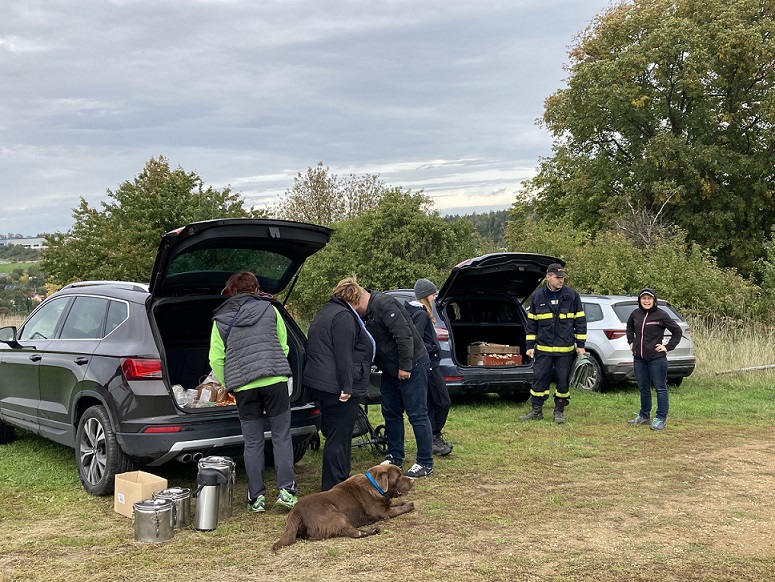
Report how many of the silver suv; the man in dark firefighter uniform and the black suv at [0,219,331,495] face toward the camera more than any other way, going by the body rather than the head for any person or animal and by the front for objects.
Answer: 1

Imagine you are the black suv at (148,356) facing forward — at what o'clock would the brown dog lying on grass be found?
The brown dog lying on grass is roughly at 6 o'clock from the black suv.

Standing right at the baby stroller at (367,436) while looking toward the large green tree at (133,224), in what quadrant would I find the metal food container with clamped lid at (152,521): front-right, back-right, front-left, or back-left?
back-left

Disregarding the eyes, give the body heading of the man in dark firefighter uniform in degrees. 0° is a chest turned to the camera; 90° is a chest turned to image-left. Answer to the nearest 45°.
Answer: approximately 0°

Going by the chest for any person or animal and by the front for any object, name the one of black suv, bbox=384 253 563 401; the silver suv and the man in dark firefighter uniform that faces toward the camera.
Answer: the man in dark firefighter uniform

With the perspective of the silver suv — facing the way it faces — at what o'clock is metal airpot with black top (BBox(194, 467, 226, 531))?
The metal airpot with black top is roughly at 8 o'clock from the silver suv.

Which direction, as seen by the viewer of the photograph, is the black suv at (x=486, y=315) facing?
facing away from the viewer and to the left of the viewer

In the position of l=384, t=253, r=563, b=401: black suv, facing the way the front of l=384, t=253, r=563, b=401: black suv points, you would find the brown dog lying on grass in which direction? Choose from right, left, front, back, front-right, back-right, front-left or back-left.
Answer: back-left

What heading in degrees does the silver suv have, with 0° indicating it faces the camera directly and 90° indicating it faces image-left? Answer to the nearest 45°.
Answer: approximately 135°

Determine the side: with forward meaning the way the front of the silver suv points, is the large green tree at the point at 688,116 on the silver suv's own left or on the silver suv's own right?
on the silver suv's own right

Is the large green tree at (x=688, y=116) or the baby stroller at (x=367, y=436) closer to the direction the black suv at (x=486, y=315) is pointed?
the large green tree

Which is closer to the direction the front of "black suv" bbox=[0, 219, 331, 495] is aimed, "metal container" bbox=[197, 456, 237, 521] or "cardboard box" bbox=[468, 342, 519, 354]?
the cardboard box

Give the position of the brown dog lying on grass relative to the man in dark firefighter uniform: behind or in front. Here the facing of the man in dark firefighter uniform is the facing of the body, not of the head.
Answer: in front

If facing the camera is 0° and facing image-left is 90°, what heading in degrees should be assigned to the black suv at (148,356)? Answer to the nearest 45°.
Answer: approximately 135°
